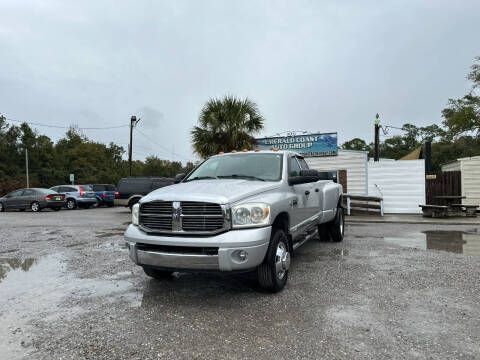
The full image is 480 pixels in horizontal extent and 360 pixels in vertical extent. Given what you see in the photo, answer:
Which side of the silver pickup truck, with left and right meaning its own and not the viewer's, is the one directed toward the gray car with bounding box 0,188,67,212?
right

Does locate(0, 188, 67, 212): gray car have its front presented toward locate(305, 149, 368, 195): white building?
no

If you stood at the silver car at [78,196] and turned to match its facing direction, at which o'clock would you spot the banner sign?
The banner sign is roughly at 6 o'clock from the silver car.

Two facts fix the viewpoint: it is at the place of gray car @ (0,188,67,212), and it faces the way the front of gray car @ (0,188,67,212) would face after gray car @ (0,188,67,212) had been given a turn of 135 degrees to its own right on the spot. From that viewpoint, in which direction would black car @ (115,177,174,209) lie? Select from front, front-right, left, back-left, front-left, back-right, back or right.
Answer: front-right

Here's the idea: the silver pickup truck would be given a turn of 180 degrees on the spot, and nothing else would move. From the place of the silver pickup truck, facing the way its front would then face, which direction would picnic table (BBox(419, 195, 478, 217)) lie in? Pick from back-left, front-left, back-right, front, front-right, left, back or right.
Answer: front

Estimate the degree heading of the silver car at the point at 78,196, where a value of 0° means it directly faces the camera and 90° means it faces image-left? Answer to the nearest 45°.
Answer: approximately 135°

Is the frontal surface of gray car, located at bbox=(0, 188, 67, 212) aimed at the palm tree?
no

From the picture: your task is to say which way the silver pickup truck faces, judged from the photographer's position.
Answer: facing the viewer and to the left of the viewer

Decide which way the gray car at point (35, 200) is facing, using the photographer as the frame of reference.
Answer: facing away from the viewer and to the left of the viewer

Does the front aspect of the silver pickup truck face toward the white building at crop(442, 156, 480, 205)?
no

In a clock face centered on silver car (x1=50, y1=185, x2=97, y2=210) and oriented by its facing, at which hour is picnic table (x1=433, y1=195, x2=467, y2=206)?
The picnic table is roughly at 6 o'clock from the silver car.

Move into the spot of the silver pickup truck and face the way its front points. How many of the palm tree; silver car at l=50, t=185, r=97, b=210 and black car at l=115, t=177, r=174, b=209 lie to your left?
0

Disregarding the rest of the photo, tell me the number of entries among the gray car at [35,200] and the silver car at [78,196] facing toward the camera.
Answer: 0

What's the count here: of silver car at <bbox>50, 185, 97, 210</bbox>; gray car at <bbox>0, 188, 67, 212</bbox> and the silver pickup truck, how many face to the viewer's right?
0

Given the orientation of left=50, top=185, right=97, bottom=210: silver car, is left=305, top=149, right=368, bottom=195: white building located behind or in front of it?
behind

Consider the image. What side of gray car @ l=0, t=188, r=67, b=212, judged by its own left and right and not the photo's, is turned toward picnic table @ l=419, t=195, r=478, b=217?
back

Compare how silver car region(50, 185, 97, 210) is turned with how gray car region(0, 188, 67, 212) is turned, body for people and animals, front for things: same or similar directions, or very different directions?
same or similar directions

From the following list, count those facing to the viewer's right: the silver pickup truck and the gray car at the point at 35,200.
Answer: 0

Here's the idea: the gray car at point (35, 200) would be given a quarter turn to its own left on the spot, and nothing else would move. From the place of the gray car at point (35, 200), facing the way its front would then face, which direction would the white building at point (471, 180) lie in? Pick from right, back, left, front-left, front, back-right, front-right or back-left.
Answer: left
